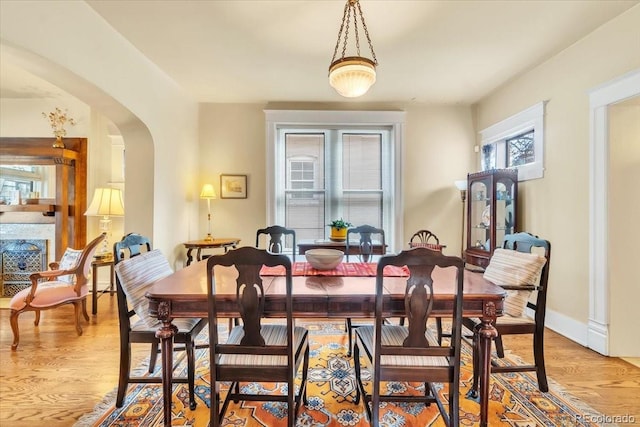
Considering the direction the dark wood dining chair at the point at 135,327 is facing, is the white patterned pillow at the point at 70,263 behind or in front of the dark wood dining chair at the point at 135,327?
behind

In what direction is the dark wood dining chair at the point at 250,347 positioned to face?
away from the camera

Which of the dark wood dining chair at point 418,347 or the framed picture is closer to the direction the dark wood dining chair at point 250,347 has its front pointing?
the framed picture

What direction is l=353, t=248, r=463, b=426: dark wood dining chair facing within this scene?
away from the camera

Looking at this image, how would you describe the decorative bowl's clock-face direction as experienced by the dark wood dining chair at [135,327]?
The decorative bowl is roughly at 11 o'clock from the dark wood dining chair.

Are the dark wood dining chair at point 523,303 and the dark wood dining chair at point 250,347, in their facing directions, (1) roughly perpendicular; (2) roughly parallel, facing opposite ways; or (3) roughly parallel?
roughly perpendicular

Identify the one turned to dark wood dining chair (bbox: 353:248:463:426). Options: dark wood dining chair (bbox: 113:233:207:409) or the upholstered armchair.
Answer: dark wood dining chair (bbox: 113:233:207:409)

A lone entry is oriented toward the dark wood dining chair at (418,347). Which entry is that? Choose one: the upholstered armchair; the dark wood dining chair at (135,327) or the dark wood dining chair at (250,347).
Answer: the dark wood dining chair at (135,327)

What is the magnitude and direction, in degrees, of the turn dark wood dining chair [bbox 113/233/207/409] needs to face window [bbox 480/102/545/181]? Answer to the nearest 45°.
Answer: approximately 45° to its left

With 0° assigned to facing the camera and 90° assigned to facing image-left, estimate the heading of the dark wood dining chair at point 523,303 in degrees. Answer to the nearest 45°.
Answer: approximately 45°

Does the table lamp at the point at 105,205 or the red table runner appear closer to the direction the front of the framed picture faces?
the red table runner
